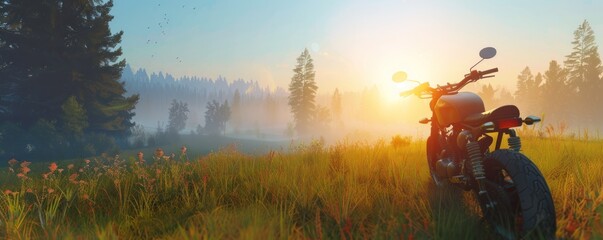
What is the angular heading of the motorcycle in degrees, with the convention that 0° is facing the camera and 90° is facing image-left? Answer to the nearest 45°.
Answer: approximately 135°

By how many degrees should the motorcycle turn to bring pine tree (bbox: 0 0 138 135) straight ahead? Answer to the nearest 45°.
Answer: approximately 45° to its left

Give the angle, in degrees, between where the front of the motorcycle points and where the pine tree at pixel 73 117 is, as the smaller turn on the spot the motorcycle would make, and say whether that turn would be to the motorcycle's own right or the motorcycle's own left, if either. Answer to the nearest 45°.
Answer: approximately 45° to the motorcycle's own left
